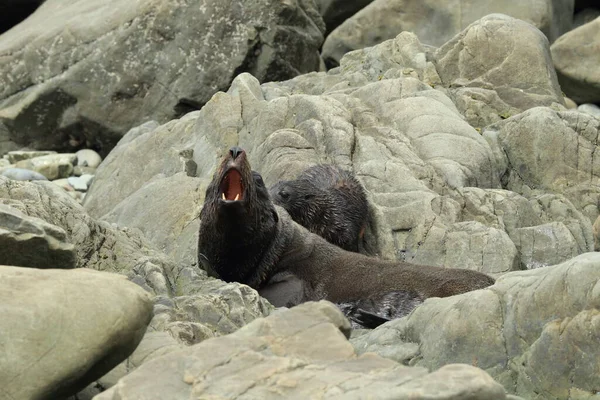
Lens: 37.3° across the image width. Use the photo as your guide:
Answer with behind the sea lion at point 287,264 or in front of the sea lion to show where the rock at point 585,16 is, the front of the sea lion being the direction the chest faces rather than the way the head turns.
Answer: behind

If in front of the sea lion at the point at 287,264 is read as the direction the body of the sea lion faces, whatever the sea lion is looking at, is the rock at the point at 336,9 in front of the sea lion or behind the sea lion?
behind

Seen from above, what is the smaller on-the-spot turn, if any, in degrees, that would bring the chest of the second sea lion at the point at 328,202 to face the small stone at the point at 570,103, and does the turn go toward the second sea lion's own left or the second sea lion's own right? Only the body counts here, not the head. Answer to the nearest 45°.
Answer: approximately 135° to the second sea lion's own right

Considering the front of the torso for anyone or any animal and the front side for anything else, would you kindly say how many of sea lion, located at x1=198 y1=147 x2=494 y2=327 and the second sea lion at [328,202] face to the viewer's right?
0

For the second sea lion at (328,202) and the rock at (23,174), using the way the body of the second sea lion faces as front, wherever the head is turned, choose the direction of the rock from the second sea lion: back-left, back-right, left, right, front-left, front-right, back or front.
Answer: front-right

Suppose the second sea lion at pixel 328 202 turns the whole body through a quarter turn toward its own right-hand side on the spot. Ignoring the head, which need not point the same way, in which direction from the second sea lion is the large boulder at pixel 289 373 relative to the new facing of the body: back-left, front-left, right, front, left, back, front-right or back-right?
back

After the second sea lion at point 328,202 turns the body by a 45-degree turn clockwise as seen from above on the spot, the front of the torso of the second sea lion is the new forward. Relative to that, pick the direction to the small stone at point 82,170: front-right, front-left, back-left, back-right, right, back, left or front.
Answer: front

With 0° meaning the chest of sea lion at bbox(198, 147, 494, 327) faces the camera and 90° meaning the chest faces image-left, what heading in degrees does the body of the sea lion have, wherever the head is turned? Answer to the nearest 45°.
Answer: approximately 45°

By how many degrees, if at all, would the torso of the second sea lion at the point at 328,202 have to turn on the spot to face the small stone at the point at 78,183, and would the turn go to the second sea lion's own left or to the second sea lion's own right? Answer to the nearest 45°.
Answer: approximately 45° to the second sea lion's own right

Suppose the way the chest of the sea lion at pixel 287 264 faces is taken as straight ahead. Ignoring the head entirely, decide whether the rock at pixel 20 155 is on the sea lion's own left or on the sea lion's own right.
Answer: on the sea lion's own right

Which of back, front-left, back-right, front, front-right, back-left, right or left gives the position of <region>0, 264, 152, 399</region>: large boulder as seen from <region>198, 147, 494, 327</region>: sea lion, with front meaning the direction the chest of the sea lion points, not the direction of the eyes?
front-left

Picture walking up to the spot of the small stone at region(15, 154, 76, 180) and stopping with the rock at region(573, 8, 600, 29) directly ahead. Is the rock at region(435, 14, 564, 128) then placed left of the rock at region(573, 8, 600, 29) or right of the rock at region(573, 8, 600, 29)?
right

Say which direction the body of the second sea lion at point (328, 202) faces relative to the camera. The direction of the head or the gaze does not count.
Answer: to the viewer's left

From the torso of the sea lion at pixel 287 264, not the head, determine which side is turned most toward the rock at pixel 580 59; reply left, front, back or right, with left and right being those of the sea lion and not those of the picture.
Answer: back

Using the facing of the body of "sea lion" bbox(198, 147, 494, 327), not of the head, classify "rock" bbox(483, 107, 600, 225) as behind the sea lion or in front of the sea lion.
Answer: behind
